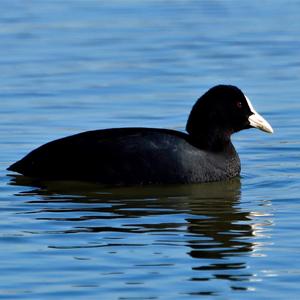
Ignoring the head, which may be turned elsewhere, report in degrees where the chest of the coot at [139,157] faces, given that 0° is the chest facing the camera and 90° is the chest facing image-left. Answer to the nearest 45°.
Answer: approximately 270°
